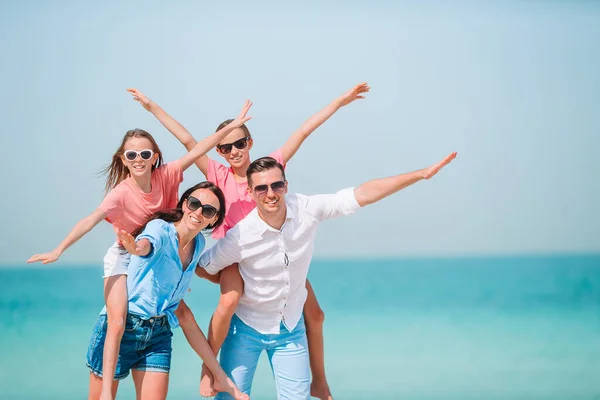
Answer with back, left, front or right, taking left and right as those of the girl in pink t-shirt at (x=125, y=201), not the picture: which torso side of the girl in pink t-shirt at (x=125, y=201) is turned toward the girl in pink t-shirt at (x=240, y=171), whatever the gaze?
left

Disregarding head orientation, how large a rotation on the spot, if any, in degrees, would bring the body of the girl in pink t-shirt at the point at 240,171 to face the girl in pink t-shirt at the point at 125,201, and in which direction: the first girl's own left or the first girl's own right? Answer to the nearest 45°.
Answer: approximately 45° to the first girl's own right

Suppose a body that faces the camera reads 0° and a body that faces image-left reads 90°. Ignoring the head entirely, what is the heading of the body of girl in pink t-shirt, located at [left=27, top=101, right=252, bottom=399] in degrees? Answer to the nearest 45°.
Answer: approximately 0°

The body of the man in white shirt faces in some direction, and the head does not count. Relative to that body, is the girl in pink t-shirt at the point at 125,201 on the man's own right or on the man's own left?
on the man's own right

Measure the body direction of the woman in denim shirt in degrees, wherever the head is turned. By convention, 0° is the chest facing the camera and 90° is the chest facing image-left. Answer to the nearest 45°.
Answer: approximately 315°
